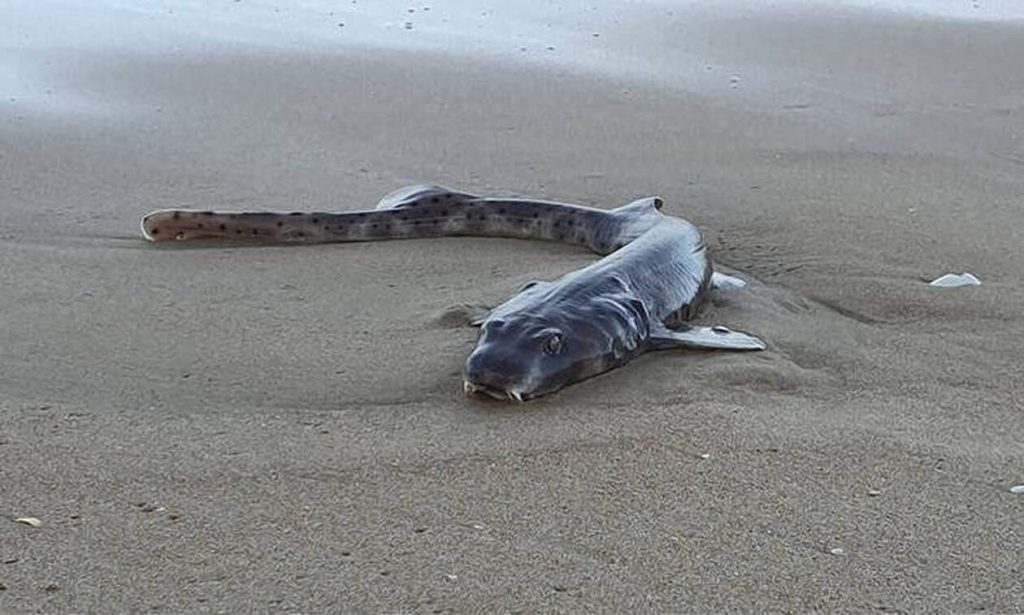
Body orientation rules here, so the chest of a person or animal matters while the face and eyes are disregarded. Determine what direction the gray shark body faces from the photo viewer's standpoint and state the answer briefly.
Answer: facing the viewer and to the left of the viewer

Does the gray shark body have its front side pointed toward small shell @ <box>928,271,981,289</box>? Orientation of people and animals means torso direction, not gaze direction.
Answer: no
